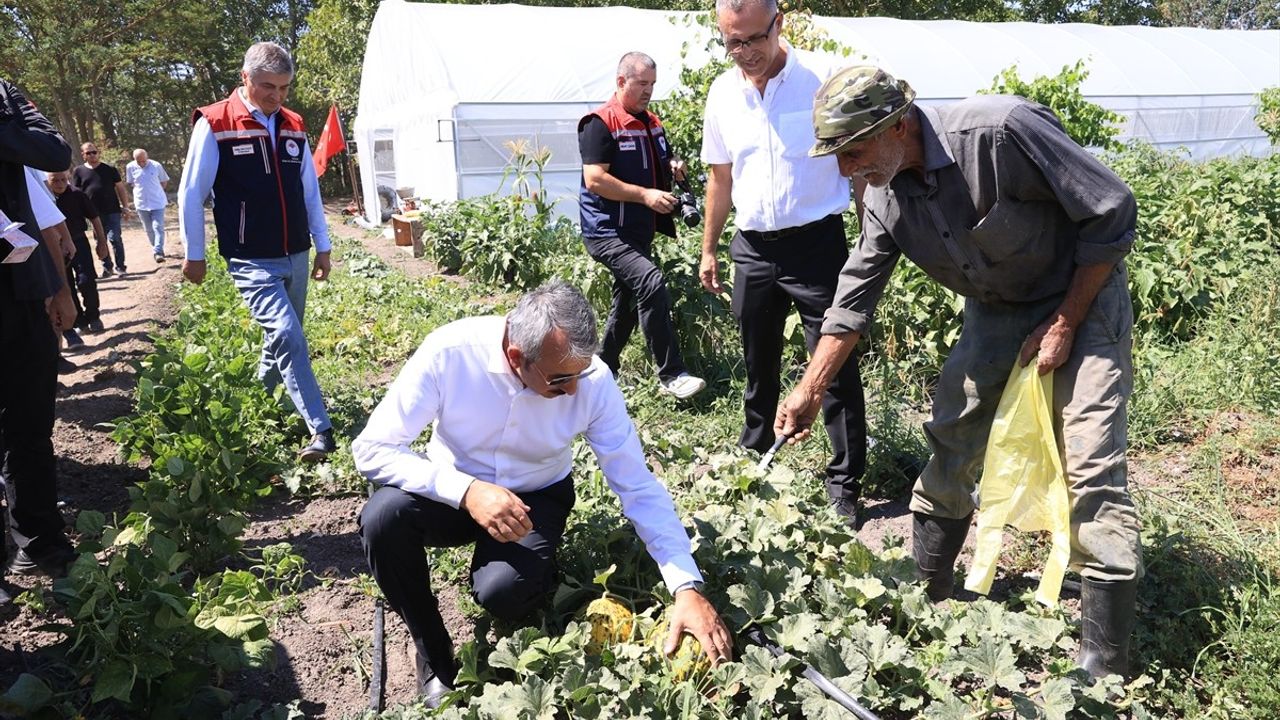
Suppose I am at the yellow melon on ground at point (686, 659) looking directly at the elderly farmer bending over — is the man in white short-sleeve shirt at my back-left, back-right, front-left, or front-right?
front-left

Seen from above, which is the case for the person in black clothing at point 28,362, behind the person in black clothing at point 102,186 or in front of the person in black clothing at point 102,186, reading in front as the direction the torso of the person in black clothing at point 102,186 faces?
in front

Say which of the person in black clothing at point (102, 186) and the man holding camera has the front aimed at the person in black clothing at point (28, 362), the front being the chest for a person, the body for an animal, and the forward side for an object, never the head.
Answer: the person in black clothing at point (102, 186)

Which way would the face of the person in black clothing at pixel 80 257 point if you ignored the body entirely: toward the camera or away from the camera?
toward the camera

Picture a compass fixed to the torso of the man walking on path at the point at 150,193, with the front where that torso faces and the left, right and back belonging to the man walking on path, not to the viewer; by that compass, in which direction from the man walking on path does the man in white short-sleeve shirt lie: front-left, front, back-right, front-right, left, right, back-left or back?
front

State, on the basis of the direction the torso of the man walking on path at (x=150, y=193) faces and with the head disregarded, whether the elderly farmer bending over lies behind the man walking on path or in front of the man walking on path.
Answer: in front

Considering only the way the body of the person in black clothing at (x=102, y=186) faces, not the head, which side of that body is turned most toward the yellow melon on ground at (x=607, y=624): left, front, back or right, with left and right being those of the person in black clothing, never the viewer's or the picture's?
front

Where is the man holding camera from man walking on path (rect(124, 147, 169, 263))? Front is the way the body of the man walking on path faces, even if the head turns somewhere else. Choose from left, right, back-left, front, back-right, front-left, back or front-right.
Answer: front

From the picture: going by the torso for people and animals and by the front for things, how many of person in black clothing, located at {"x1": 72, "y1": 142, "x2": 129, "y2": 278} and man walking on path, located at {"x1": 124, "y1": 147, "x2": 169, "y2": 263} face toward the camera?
2

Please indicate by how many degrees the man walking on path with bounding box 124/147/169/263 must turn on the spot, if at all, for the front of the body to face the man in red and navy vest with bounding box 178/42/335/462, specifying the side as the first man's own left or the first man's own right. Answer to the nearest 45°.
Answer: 0° — they already face them

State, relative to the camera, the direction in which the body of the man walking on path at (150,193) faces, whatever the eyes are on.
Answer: toward the camera

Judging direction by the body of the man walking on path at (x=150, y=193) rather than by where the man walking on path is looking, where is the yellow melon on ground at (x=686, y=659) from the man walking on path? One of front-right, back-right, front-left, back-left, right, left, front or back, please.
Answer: front

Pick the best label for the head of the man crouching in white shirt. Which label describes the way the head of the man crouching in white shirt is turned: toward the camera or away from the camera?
toward the camera

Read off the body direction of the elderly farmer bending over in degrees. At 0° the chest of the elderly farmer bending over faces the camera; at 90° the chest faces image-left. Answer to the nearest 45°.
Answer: approximately 45°

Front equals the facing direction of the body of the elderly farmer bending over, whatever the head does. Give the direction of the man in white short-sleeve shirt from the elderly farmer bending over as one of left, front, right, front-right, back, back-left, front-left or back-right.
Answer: right
